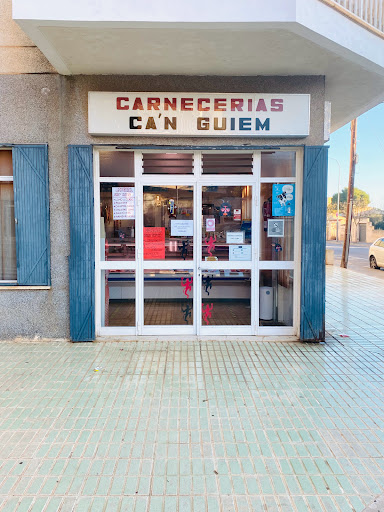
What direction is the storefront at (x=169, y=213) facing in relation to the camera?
toward the camera

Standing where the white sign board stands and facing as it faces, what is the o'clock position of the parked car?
The parked car is roughly at 7 o'clock from the white sign board.

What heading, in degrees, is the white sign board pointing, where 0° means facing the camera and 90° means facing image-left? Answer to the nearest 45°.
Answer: approximately 0°
